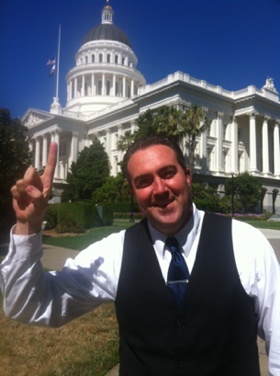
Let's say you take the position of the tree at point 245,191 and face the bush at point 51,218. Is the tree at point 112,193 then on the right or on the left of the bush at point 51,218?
right

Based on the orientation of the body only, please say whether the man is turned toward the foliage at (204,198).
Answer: no

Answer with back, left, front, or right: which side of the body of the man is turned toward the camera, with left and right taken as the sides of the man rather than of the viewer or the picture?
front

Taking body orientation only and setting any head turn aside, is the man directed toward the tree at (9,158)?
no

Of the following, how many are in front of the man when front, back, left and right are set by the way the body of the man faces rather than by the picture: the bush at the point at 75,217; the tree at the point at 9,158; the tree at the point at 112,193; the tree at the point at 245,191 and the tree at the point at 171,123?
0

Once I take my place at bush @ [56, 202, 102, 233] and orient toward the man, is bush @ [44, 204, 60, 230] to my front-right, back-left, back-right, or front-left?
back-right

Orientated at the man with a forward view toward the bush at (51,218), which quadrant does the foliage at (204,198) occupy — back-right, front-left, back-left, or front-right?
front-right

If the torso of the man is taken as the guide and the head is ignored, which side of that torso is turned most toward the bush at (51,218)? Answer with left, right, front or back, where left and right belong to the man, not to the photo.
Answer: back

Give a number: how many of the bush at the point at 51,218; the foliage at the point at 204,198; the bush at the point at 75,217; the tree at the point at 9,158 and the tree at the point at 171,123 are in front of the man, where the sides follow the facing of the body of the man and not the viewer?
0

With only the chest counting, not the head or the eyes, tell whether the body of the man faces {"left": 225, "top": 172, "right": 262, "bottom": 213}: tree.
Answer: no

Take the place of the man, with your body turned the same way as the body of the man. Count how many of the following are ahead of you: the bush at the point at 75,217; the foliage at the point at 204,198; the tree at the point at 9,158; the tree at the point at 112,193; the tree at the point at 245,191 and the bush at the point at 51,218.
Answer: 0

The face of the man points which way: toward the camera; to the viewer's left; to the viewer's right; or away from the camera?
toward the camera

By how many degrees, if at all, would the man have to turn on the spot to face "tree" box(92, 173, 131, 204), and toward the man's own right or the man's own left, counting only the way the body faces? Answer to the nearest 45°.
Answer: approximately 180°
